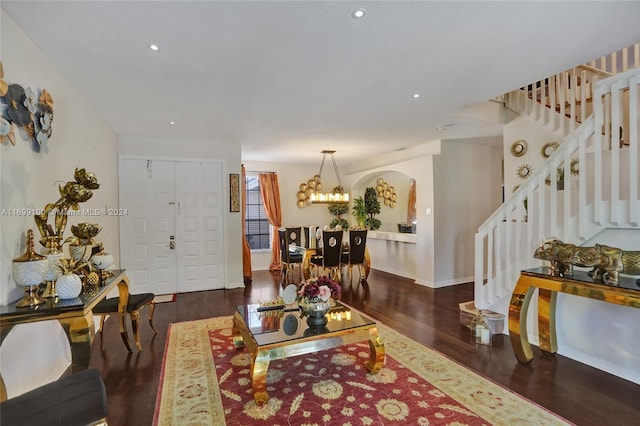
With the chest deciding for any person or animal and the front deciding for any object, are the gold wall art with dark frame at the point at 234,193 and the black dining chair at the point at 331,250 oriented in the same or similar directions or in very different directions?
very different directions

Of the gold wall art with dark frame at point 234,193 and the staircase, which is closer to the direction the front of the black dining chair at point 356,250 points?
the gold wall art with dark frame

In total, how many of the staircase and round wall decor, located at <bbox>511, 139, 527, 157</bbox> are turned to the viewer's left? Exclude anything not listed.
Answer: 1

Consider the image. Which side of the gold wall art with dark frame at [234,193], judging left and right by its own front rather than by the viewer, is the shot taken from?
front

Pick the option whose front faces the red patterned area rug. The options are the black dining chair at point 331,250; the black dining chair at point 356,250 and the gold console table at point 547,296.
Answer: the gold console table

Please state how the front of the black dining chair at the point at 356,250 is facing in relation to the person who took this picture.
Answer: facing away from the viewer and to the left of the viewer

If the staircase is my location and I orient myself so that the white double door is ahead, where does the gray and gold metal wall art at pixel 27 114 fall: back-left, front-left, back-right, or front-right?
front-left

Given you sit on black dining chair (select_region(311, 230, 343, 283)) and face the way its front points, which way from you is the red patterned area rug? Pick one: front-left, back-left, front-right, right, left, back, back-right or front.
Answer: back-left

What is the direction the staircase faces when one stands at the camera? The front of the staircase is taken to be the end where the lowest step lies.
facing to the left of the viewer

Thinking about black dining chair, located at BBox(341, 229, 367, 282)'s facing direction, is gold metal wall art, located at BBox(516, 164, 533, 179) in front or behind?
behind

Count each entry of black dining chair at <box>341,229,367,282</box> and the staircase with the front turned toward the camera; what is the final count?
0

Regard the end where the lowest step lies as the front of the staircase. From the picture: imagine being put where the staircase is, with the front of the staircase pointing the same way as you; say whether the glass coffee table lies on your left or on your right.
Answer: on your left

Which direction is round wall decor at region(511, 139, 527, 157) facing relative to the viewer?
toward the camera

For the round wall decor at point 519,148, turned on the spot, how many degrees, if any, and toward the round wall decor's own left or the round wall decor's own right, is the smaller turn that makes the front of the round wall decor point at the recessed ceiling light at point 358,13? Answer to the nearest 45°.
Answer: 0° — it already faces it

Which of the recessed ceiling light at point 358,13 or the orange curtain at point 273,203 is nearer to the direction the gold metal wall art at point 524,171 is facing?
the recessed ceiling light

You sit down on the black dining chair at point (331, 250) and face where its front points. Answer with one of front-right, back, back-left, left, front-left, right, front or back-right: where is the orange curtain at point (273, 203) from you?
front

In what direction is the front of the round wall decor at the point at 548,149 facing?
toward the camera
